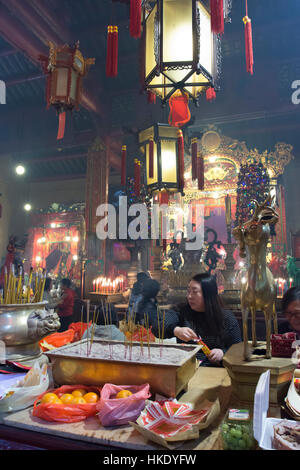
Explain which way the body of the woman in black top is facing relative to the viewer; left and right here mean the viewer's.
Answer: facing the viewer and to the left of the viewer

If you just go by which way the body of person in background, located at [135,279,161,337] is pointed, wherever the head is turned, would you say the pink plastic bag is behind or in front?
behind

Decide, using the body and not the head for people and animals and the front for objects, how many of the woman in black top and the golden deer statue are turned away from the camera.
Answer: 0

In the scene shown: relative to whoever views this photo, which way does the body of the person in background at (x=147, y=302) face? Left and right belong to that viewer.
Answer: facing away from the viewer

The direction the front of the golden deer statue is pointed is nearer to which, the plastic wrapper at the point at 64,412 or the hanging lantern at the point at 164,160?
the plastic wrapper

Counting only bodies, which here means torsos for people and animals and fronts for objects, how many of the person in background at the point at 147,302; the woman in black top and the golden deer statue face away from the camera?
1

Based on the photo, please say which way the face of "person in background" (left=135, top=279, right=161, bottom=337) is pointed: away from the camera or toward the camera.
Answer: away from the camera

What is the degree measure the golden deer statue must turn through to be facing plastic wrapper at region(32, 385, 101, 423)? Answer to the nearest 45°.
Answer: approximately 45° to its right

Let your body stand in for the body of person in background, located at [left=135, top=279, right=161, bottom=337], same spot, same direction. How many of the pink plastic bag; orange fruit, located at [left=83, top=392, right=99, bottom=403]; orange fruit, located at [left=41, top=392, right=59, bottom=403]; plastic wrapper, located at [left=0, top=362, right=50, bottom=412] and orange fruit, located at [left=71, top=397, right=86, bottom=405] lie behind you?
5

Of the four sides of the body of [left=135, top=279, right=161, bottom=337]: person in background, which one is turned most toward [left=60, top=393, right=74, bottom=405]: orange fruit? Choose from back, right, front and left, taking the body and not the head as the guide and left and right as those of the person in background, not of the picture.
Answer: back

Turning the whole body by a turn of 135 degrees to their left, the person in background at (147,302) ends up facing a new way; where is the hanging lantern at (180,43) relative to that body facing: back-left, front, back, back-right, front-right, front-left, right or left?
front-left

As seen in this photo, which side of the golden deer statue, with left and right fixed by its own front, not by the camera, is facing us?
front

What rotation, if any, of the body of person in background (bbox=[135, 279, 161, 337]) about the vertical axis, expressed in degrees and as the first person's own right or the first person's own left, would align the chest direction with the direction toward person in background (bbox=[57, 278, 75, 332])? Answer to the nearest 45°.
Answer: approximately 45° to the first person's own left

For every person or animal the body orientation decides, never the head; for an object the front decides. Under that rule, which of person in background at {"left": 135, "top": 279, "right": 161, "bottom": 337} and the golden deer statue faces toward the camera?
the golden deer statue

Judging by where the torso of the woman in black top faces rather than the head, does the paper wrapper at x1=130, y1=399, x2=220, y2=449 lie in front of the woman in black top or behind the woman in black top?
in front
